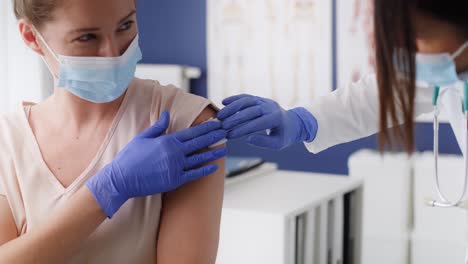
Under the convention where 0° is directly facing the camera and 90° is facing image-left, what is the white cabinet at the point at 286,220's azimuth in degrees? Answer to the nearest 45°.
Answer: approximately 315°

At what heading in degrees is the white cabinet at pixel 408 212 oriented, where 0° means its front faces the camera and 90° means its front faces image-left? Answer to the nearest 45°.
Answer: approximately 0°

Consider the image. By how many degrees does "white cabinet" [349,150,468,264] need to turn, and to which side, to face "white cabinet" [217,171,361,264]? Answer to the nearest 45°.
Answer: approximately 45° to its right

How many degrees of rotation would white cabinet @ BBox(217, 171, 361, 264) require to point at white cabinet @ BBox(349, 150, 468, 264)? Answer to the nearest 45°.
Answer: approximately 90° to its left
